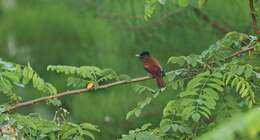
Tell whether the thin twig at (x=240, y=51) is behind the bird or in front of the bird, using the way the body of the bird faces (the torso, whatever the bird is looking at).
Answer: behind

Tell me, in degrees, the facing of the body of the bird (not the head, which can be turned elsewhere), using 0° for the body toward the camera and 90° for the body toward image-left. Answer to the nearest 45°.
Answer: approximately 90°

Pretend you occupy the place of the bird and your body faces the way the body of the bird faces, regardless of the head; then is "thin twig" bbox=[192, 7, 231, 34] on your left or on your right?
on your right
